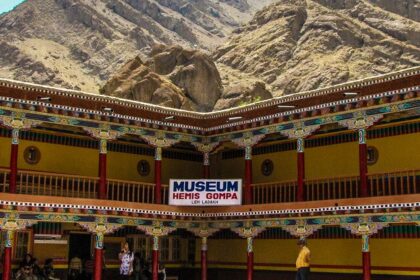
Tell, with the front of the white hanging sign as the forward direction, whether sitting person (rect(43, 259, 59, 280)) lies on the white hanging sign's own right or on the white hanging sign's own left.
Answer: on the white hanging sign's own right

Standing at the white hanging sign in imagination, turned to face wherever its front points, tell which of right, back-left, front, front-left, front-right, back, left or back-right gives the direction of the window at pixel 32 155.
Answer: right

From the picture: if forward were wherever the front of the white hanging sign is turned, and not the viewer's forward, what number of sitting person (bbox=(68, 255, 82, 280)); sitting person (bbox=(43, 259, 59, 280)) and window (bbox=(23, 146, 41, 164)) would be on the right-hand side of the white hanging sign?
3

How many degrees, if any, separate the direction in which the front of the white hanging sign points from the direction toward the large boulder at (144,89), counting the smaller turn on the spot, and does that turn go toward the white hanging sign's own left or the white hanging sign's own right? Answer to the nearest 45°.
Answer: approximately 180°

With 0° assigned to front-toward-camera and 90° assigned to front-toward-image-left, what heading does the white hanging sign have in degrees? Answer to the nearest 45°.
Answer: approximately 0°

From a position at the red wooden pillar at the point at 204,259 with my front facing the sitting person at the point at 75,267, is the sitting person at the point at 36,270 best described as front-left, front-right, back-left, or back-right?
front-left

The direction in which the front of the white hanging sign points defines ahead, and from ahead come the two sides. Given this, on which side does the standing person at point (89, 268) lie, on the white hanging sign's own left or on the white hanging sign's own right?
on the white hanging sign's own right

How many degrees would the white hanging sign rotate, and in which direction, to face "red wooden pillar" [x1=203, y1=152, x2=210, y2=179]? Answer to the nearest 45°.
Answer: approximately 180°

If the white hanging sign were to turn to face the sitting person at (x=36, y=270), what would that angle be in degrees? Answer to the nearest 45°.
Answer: approximately 90° to its right
